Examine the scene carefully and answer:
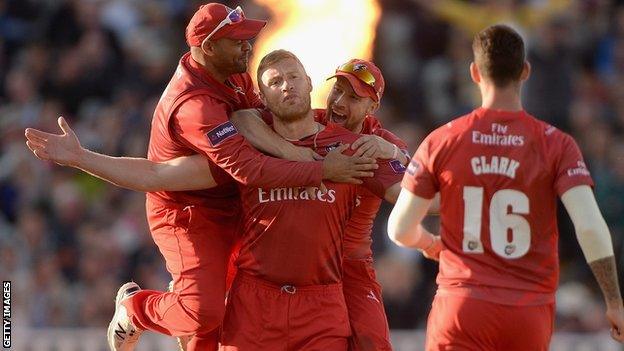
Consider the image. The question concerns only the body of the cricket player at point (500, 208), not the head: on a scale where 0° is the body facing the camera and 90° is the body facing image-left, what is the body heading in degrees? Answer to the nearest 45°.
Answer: approximately 180°

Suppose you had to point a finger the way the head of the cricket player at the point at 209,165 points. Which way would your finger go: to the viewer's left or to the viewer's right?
to the viewer's right

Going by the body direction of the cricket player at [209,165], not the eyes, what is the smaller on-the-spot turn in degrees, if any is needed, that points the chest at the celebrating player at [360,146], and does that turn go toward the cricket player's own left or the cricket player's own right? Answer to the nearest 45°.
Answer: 0° — they already face them

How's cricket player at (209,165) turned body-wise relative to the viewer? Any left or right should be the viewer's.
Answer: facing to the right of the viewer

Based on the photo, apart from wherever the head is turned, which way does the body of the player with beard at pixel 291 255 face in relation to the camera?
toward the camera

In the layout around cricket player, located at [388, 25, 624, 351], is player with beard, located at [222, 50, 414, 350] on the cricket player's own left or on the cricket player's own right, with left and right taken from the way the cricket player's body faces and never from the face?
on the cricket player's own left

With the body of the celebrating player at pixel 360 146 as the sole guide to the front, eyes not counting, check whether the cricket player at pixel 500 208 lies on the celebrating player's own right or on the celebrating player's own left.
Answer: on the celebrating player's own left

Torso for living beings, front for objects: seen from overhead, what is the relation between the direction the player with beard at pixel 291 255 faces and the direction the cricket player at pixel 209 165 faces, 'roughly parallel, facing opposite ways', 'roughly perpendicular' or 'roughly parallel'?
roughly perpendicular
